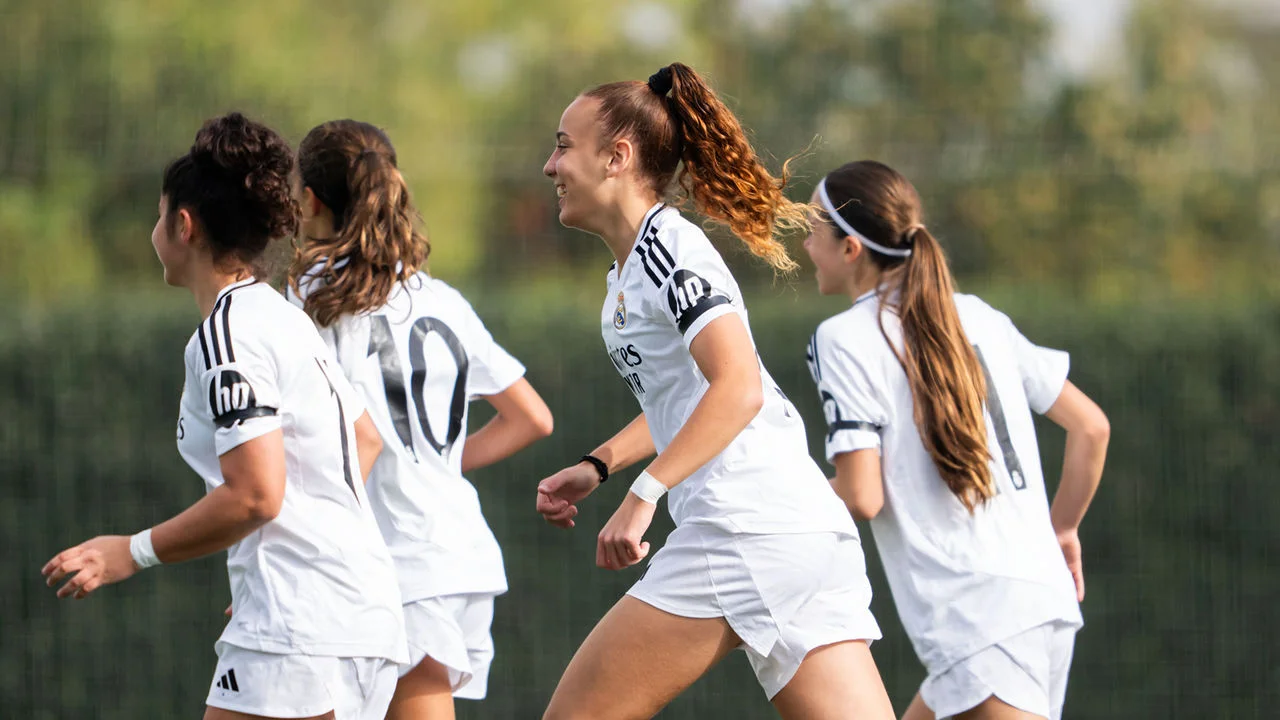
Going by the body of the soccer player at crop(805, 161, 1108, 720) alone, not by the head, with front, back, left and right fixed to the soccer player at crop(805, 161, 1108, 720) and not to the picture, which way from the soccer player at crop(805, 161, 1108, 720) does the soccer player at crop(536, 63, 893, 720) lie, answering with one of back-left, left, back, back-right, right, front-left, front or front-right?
left

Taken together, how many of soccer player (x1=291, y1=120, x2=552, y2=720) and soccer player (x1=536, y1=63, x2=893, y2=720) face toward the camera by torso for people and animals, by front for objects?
0

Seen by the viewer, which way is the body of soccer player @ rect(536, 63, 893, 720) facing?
to the viewer's left

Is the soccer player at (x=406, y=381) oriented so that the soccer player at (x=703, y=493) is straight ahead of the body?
no

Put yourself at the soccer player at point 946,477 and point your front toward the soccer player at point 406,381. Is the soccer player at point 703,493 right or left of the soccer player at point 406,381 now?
left

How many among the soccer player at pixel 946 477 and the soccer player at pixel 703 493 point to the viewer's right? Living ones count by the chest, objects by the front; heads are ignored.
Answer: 0

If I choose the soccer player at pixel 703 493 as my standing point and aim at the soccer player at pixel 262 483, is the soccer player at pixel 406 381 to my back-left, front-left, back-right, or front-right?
front-right

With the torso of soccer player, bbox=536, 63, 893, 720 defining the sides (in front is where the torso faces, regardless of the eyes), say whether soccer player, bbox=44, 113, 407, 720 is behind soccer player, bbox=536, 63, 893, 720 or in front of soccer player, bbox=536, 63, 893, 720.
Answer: in front

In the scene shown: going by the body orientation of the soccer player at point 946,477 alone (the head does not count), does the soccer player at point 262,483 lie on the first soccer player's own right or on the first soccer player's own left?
on the first soccer player's own left

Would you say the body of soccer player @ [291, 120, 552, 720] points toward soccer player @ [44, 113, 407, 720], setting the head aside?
no

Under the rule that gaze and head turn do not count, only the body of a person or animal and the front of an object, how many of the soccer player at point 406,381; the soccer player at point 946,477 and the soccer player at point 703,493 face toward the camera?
0

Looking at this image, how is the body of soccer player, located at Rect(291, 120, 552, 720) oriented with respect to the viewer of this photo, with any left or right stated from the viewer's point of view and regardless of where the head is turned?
facing away from the viewer and to the left of the viewer

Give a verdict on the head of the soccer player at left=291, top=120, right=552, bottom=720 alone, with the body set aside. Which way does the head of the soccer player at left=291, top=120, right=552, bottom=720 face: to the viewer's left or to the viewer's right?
to the viewer's left

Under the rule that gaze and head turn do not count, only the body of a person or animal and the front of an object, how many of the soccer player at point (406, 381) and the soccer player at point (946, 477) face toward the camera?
0

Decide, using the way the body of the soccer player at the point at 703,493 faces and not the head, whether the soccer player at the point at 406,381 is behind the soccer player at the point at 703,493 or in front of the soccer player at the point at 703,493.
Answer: in front

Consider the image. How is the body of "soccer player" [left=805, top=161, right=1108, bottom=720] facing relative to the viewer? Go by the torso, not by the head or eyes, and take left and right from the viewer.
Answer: facing away from the viewer and to the left of the viewer
